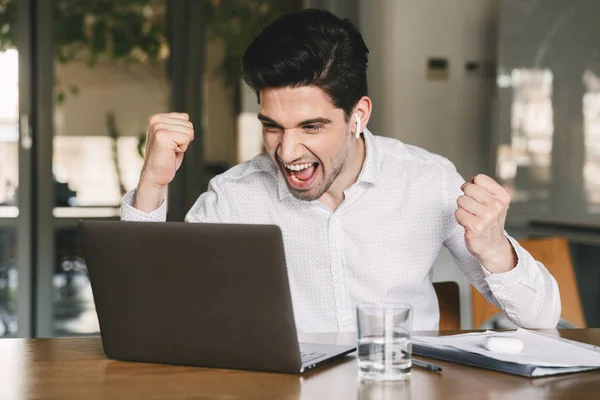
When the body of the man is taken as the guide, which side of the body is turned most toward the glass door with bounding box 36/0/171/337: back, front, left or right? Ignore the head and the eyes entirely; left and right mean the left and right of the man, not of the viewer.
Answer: right

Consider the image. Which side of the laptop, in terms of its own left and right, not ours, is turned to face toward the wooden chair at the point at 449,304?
front

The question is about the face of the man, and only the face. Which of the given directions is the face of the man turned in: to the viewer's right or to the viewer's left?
to the viewer's left

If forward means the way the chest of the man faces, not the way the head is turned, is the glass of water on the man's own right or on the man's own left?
on the man's own left

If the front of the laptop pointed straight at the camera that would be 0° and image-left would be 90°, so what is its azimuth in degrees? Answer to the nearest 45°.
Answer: approximately 225°

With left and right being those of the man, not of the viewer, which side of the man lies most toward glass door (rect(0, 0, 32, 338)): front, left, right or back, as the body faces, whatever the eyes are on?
right

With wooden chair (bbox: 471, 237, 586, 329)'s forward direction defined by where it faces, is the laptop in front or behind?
in front

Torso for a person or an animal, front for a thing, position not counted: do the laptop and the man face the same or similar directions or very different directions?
very different directions

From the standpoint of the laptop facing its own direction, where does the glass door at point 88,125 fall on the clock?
The glass door is roughly at 10 o'clock from the laptop.

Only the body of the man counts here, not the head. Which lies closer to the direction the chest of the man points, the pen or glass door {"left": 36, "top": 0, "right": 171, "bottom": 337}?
the pen

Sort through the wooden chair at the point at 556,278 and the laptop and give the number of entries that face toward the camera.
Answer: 1

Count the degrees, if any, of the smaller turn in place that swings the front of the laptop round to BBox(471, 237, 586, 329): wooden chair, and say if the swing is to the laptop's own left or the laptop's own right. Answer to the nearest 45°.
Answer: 0° — it already faces it
